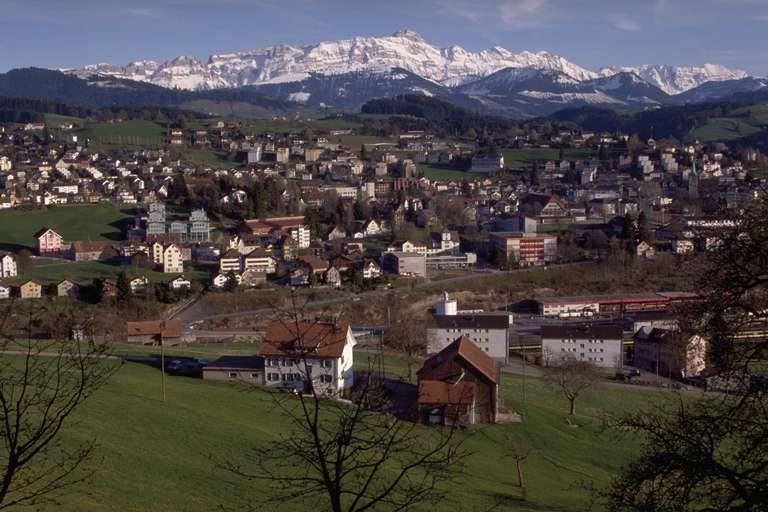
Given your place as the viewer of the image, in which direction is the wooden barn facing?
facing the viewer

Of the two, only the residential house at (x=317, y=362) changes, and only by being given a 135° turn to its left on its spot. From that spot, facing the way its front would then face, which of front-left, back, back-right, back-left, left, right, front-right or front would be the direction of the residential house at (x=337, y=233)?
front-left

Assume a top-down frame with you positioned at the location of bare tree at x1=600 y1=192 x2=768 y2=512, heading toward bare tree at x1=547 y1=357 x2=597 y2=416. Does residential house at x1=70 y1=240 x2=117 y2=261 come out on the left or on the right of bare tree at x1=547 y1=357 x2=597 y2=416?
left

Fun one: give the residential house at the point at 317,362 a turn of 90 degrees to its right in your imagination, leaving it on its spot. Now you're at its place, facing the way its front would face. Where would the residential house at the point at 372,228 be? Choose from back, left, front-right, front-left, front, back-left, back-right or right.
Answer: right

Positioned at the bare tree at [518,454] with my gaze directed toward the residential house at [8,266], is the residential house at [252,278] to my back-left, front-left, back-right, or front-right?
front-right

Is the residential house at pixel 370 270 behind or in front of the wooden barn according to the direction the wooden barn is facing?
behind

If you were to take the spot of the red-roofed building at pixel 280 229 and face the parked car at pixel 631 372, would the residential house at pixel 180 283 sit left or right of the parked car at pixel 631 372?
right

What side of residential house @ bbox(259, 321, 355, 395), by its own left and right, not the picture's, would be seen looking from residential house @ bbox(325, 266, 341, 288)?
back

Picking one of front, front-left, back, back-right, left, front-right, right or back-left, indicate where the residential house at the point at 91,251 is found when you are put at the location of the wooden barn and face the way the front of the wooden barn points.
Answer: back-right

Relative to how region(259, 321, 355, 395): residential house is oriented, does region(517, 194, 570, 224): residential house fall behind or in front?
behind

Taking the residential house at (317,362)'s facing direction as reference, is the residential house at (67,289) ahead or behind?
behind

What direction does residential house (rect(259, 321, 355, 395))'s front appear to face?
toward the camera

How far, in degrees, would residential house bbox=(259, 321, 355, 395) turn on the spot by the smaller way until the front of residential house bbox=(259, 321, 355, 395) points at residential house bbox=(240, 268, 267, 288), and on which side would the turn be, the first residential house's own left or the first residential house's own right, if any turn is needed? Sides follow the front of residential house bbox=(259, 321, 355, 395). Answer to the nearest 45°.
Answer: approximately 180°

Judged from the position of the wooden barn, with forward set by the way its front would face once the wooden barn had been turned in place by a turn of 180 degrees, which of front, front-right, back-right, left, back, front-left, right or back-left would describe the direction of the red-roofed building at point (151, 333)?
front-left

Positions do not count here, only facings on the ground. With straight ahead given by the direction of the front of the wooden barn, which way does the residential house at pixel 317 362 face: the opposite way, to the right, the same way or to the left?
the same way

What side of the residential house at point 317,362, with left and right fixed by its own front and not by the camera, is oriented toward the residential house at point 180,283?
back

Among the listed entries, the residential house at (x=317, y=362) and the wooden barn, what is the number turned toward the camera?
2
